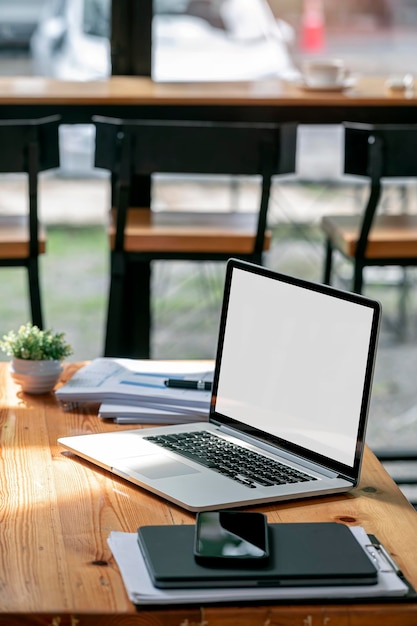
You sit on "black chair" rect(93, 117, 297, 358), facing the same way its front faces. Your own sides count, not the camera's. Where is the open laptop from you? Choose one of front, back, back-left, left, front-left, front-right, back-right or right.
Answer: back

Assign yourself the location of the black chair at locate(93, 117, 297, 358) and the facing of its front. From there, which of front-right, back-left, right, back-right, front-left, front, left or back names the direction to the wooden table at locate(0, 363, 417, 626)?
back

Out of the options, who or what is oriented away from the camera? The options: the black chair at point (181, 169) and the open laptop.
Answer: the black chair

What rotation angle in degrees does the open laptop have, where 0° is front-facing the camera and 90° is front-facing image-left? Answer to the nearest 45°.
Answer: approximately 45°

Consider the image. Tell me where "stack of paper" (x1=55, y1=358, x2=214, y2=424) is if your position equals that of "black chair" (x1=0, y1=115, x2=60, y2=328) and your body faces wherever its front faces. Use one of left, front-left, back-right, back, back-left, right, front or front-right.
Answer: back

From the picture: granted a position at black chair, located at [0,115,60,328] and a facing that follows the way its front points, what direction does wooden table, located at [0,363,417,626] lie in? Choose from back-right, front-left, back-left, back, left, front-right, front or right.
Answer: back

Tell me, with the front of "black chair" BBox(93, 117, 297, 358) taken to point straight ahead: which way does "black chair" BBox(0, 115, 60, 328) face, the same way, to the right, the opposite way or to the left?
the same way

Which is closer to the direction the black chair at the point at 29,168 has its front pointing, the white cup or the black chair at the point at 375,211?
the white cup

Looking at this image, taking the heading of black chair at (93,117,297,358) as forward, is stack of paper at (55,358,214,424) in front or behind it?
behind

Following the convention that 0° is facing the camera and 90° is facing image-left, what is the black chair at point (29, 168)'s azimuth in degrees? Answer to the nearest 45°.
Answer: approximately 180°

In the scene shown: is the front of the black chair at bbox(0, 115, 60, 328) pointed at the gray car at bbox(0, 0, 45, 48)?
yes

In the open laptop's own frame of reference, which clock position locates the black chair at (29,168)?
The black chair is roughly at 4 o'clock from the open laptop.

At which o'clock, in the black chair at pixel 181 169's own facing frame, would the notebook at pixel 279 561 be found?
The notebook is roughly at 6 o'clock from the black chair.

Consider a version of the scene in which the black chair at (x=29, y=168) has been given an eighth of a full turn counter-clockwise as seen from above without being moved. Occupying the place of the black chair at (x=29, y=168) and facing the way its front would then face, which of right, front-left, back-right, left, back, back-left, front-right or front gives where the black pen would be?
back-left

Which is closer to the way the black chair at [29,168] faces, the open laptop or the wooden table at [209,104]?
the wooden table

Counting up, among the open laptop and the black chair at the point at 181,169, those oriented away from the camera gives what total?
1

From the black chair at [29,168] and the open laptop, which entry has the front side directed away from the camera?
the black chair

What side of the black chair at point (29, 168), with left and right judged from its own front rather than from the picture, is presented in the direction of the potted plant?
back

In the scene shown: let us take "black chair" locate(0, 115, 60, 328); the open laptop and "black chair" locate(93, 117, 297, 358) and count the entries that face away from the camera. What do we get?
2

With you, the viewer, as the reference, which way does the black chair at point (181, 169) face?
facing away from the viewer
